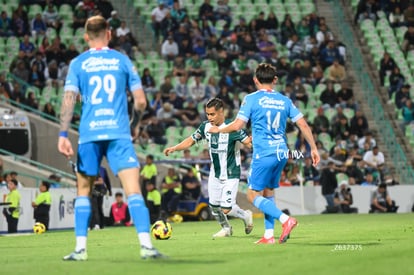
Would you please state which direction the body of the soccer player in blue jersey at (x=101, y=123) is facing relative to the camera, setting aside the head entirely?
away from the camera

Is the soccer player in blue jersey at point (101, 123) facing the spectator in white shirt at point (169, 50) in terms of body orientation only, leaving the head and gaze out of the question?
yes

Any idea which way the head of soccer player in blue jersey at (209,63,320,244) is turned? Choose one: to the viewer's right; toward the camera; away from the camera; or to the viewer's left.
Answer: away from the camera

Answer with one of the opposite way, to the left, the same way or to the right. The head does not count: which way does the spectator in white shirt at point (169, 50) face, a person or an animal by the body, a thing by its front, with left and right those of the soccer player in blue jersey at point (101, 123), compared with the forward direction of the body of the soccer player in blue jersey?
the opposite way

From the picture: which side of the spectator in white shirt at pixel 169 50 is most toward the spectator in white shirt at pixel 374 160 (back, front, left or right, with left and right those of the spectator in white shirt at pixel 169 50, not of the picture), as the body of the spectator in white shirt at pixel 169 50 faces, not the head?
left

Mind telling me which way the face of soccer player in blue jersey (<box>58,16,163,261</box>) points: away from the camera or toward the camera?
away from the camera

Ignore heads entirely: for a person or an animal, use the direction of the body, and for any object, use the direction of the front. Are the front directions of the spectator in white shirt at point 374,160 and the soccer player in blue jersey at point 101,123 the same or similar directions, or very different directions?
very different directions

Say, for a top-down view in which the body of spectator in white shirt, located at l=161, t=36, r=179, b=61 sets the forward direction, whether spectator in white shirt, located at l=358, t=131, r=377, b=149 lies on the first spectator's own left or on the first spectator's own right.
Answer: on the first spectator's own left

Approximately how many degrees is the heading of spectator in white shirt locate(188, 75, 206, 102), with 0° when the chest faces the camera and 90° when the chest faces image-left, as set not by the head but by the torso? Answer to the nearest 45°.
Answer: approximately 0°
